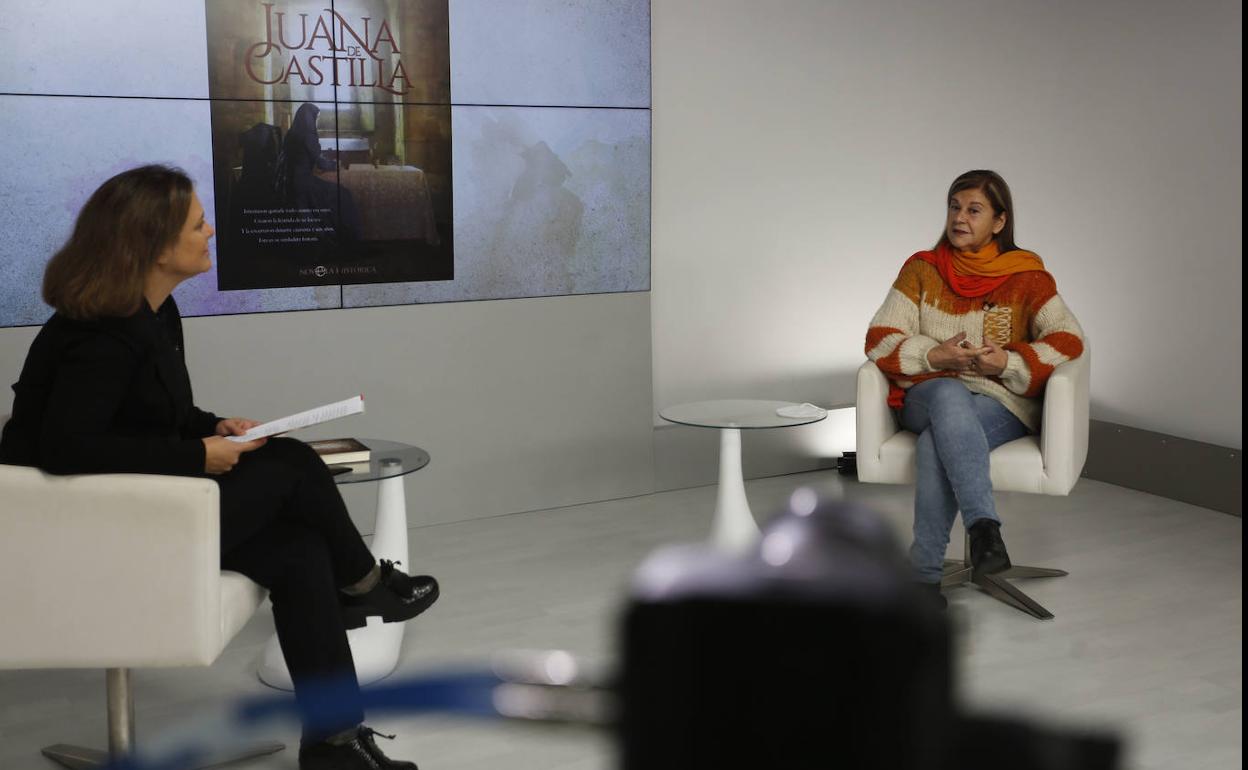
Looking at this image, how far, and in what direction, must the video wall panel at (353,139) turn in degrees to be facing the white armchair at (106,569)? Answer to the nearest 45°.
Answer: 0° — it already faces it

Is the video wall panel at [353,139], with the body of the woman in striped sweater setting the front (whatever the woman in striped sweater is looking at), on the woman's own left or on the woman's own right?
on the woman's own right

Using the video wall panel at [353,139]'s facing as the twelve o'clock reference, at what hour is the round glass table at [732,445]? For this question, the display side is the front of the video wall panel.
The round glass table is roughly at 10 o'clock from the video wall panel.

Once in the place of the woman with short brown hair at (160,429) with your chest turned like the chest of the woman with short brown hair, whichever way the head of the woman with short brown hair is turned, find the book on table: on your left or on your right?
on your left

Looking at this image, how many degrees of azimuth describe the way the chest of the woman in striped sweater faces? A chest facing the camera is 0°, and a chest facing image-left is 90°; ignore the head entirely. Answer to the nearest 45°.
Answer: approximately 0°

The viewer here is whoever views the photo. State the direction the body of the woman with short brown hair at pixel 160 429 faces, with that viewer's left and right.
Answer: facing to the right of the viewer

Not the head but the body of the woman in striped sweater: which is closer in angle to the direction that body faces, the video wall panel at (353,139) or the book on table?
the book on table

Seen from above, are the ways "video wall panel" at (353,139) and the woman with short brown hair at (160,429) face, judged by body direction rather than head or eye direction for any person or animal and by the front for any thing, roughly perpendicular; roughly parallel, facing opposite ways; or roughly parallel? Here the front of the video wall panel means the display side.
roughly perpendicular

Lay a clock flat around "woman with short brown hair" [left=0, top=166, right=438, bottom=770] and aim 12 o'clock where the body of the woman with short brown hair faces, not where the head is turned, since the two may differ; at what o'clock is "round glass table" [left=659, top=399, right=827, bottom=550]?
The round glass table is roughly at 11 o'clock from the woman with short brown hair.

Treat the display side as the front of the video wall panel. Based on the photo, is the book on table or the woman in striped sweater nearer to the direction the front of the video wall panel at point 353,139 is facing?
the book on table
